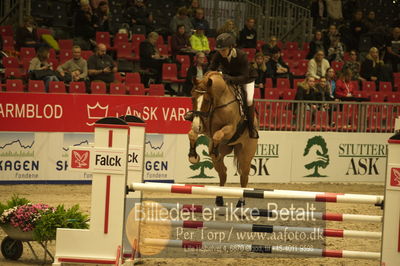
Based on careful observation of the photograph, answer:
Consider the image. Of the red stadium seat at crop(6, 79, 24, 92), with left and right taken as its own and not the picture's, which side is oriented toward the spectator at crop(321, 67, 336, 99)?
left

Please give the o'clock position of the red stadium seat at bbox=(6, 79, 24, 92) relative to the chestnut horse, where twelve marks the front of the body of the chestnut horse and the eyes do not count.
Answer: The red stadium seat is roughly at 3 o'clock from the chestnut horse.

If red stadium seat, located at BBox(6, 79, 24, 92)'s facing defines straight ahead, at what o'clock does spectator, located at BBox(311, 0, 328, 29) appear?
The spectator is roughly at 8 o'clock from the red stadium seat.

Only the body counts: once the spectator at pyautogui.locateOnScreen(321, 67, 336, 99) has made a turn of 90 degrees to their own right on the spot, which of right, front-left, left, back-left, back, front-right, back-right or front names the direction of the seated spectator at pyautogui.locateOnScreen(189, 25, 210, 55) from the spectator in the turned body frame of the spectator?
front

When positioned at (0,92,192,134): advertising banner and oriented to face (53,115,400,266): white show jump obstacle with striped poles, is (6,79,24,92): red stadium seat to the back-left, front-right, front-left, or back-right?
back-right

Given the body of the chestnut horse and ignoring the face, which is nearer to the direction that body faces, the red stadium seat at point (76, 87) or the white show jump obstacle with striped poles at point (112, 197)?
the white show jump obstacle with striped poles

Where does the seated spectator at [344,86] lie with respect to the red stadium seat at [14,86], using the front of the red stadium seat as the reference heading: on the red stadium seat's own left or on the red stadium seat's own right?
on the red stadium seat's own left

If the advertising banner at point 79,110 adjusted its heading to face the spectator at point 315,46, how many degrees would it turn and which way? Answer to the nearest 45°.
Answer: approximately 135° to its left

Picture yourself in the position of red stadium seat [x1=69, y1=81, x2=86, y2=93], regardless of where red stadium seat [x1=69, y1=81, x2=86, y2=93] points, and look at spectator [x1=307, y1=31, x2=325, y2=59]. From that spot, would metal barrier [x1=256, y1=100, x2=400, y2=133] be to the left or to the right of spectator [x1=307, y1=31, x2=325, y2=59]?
right

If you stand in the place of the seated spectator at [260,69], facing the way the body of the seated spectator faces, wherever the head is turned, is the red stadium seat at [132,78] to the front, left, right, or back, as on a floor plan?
right

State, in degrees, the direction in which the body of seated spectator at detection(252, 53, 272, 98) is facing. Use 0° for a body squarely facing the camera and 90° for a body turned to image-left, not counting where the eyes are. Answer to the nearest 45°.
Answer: approximately 0°

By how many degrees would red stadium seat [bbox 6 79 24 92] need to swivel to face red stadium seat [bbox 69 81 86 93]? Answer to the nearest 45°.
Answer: approximately 90° to its left

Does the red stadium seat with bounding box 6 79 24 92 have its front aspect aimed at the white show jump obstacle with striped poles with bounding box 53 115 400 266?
yes

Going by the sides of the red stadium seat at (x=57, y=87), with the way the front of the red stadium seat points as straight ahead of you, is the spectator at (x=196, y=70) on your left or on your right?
on your left
